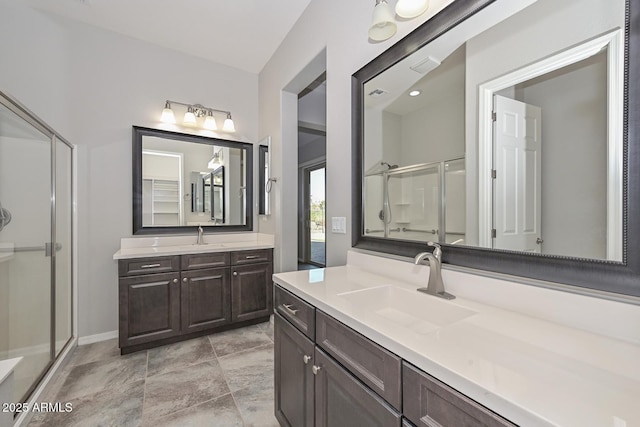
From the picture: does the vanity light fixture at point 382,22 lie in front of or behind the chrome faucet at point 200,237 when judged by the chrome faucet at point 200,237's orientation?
in front

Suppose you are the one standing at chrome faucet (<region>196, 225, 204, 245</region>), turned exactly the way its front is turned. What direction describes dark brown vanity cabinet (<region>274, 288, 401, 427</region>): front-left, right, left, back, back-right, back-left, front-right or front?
front

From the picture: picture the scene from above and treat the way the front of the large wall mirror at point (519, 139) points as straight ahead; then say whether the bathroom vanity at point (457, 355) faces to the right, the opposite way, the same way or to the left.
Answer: the same way

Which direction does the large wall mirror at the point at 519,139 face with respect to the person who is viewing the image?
facing the viewer and to the left of the viewer

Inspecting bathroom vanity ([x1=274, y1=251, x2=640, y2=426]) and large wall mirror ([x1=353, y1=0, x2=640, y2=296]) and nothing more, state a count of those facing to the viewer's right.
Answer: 0

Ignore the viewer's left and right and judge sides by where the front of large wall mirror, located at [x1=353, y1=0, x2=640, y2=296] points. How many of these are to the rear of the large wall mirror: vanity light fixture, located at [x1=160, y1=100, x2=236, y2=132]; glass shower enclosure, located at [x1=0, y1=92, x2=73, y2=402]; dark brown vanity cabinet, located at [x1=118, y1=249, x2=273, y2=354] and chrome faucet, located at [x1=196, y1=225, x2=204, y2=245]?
0

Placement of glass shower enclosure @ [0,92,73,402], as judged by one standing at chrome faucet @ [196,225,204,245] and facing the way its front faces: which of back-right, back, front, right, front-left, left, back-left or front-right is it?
front-right

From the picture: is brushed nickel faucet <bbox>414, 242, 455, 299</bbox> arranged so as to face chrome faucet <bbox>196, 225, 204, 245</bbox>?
no

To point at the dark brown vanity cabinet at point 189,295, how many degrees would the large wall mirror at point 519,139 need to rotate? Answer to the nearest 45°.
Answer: approximately 45° to its right

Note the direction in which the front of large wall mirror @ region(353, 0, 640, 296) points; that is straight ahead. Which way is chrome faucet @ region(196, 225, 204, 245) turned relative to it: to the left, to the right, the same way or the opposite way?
to the left

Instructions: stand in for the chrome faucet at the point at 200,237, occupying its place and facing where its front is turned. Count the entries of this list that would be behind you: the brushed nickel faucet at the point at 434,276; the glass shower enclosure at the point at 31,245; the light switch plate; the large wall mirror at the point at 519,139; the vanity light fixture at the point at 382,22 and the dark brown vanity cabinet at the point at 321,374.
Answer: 0

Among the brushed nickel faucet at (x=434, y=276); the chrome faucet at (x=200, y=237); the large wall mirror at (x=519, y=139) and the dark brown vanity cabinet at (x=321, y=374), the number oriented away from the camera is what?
0

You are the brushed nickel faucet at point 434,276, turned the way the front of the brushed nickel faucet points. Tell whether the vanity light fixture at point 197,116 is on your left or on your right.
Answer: on your right

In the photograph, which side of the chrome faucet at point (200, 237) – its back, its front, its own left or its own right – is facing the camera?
front

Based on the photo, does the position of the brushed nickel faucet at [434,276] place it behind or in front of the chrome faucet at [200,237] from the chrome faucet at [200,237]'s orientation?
in front
